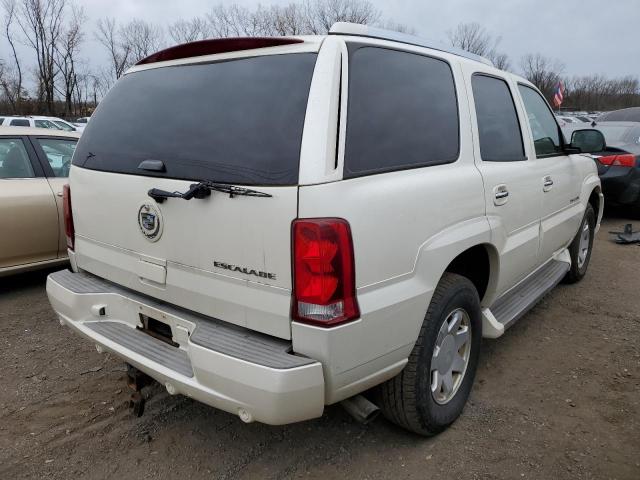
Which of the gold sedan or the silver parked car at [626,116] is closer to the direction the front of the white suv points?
the silver parked car

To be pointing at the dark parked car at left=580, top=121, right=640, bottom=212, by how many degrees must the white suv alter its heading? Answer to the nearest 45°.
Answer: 0° — it already faces it

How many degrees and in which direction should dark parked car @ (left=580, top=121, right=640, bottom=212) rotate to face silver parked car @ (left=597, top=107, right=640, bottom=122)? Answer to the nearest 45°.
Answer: approximately 45° to its left

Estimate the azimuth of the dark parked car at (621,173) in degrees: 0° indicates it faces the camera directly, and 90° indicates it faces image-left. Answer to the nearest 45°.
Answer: approximately 225°

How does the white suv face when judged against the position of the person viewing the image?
facing away from the viewer and to the right of the viewer

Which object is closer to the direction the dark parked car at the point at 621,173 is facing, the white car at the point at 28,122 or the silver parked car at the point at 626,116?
the silver parked car

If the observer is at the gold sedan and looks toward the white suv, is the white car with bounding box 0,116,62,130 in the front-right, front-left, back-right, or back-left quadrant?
back-left

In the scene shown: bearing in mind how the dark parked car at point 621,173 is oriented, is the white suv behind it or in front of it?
behind

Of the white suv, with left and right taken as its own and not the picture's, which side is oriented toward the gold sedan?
left
